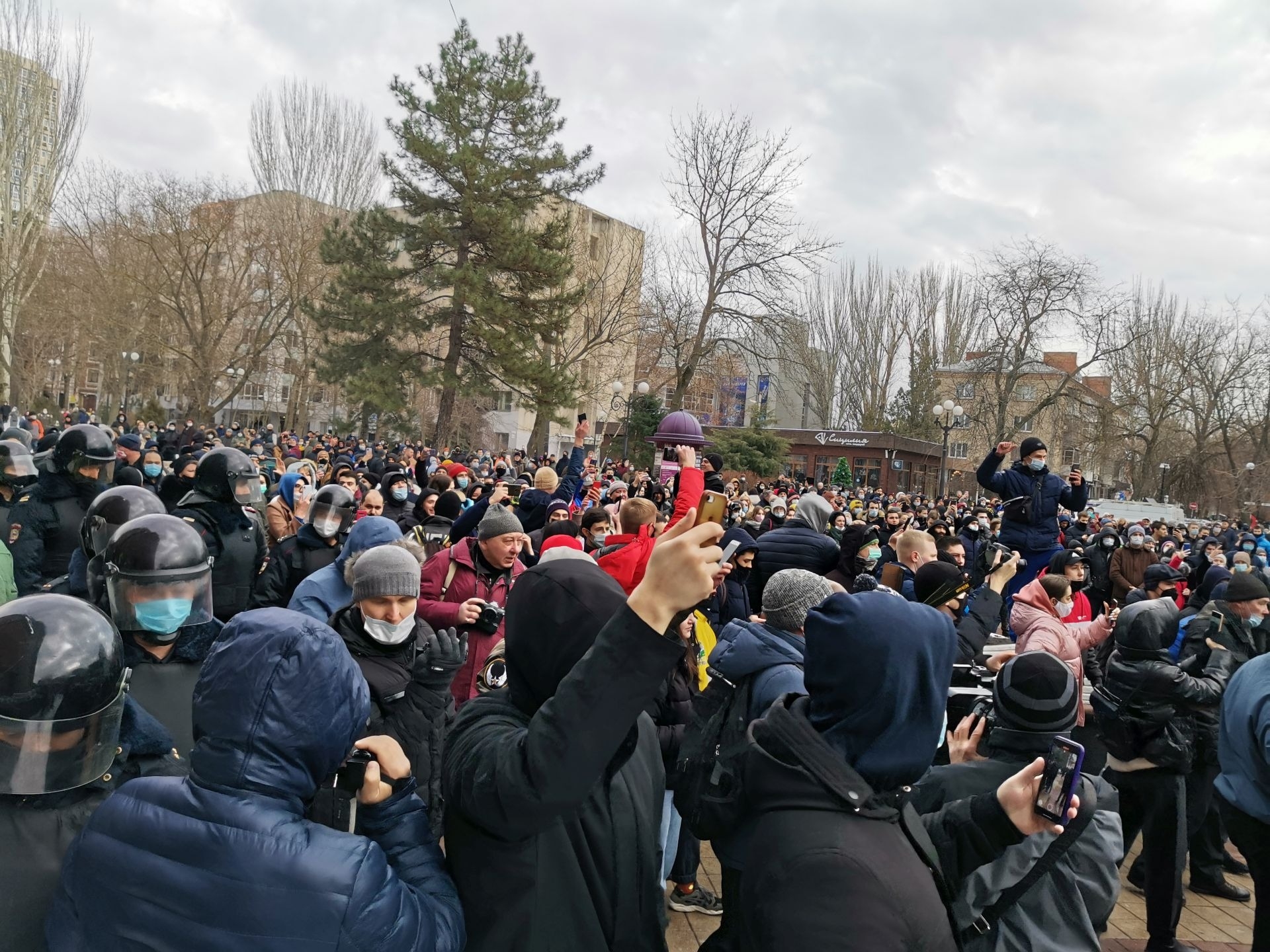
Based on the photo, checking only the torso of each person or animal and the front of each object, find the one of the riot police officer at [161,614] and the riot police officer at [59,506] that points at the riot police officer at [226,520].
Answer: the riot police officer at [59,506]

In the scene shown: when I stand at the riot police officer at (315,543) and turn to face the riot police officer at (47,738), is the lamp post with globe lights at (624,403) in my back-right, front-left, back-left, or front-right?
back-left

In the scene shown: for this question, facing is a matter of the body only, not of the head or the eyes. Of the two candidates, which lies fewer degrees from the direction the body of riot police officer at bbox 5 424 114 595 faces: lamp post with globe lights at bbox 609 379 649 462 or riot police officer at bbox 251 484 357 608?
the riot police officer

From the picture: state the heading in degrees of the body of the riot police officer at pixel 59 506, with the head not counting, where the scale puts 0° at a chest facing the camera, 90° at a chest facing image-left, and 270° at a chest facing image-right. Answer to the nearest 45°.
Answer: approximately 315°

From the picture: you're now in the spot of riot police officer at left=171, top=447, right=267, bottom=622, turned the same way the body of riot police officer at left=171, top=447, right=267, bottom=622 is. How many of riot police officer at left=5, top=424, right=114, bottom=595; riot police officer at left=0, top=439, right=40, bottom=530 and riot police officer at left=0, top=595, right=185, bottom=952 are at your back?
2

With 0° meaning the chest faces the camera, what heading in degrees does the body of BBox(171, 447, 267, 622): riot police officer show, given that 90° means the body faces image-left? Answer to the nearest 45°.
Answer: approximately 315°

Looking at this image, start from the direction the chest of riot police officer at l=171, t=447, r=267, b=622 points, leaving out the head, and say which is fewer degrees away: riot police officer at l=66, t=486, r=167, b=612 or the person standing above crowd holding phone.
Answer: the person standing above crowd holding phone

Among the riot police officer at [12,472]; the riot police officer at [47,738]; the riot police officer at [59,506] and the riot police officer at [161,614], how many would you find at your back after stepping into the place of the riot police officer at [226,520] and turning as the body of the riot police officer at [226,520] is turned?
2

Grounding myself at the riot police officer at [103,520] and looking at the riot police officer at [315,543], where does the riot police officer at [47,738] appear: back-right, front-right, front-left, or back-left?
back-right

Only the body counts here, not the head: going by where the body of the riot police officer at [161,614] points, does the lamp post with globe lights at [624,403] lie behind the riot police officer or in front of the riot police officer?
behind

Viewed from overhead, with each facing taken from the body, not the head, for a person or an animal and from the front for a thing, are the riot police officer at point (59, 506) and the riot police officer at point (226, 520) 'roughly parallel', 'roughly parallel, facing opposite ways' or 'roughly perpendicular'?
roughly parallel

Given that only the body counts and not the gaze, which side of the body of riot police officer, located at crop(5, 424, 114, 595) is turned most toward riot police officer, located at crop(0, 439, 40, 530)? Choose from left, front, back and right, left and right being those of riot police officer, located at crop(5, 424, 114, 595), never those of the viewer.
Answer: back

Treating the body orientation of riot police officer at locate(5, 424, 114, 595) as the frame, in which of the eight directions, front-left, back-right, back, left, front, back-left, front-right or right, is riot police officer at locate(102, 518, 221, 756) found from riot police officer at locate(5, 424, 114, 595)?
front-right

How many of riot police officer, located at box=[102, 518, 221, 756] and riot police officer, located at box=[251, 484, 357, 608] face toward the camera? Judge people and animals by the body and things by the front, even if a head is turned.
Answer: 2

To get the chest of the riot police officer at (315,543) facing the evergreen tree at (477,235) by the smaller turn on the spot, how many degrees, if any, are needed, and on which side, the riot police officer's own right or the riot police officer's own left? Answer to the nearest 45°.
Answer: approximately 180°

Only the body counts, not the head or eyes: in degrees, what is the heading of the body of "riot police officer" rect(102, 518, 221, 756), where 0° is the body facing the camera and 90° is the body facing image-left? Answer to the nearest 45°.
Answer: approximately 0°
